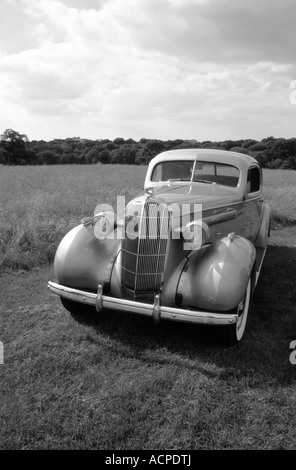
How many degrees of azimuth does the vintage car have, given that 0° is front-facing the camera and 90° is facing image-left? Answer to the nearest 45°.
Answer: approximately 45°

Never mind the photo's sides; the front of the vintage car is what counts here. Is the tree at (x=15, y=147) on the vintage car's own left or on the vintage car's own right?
on the vintage car's own right
